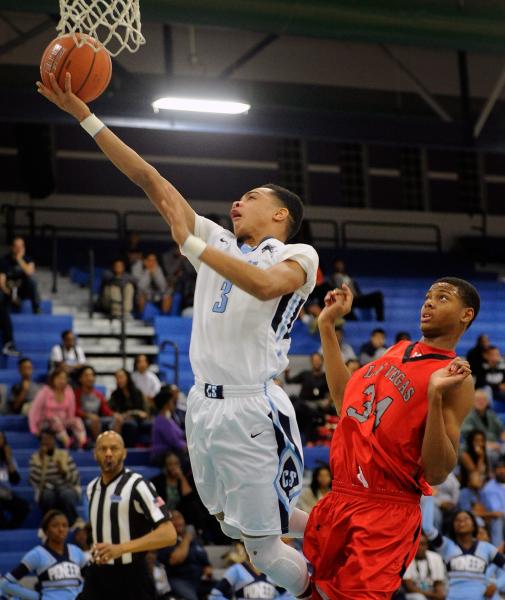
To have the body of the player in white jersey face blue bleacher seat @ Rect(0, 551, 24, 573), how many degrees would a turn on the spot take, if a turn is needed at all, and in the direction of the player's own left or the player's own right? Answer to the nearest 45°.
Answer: approximately 135° to the player's own right

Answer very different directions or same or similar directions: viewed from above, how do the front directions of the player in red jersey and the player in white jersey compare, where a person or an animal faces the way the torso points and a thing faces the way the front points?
same or similar directions

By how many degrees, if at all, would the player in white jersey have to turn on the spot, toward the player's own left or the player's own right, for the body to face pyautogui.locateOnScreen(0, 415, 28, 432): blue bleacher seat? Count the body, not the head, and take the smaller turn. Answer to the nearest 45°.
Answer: approximately 135° to the player's own right

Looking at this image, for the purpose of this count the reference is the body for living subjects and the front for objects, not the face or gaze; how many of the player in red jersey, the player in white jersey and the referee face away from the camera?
0

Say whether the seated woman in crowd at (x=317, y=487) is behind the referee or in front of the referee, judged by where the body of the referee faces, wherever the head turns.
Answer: behind

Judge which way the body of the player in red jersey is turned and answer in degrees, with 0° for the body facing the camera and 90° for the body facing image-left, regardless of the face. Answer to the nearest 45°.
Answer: approximately 45°

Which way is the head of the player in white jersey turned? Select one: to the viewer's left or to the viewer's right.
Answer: to the viewer's left

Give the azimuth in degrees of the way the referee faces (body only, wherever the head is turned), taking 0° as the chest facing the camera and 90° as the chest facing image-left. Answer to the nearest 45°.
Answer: approximately 45°

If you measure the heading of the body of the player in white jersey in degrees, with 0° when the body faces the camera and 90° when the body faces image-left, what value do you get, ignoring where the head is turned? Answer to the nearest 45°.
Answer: approximately 45°

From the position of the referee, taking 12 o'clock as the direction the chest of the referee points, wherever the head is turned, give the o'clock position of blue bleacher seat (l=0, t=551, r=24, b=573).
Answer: The blue bleacher seat is roughly at 4 o'clock from the referee.

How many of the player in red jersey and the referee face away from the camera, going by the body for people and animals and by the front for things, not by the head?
0

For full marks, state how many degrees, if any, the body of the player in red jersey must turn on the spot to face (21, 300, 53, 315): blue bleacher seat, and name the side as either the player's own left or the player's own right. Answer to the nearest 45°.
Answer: approximately 90° to the player's own right

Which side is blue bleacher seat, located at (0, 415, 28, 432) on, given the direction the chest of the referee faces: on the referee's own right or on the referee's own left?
on the referee's own right

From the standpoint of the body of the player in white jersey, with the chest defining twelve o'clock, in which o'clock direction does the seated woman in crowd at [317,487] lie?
The seated woman in crowd is roughly at 5 o'clock from the player in white jersey.
